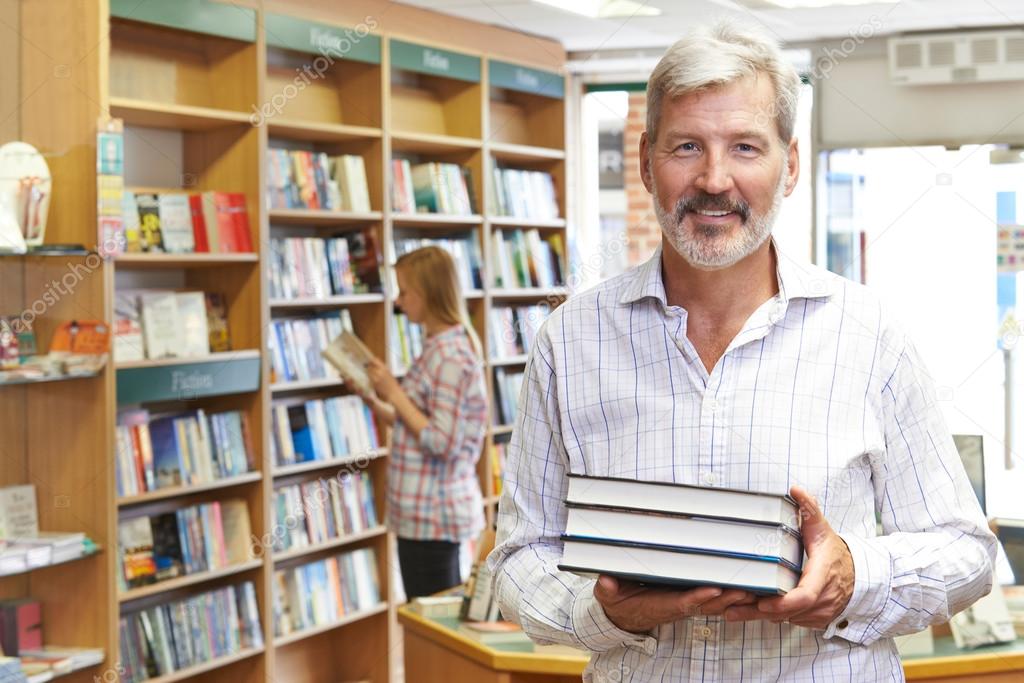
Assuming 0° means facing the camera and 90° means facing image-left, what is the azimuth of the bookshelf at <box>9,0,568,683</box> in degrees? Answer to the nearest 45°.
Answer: approximately 315°

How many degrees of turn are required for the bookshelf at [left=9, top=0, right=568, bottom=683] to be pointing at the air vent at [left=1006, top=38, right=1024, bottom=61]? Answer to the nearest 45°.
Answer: approximately 45° to its left

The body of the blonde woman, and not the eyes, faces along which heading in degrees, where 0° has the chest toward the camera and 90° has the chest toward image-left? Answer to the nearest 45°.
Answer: approximately 90°

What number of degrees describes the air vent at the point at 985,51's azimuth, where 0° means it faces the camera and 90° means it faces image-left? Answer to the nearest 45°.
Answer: approximately 0°

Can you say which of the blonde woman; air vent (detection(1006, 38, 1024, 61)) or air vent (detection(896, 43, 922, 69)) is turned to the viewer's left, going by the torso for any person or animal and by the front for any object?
the blonde woman

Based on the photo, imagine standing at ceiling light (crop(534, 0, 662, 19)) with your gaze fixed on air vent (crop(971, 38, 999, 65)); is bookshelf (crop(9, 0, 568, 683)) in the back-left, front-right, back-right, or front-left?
back-right

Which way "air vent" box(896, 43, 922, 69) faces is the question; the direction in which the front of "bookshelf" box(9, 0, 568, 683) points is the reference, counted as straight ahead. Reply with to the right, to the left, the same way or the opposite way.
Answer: to the right

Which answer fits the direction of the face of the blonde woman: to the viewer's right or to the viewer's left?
to the viewer's left

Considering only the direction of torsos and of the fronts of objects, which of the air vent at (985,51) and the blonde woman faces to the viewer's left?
the blonde woman
